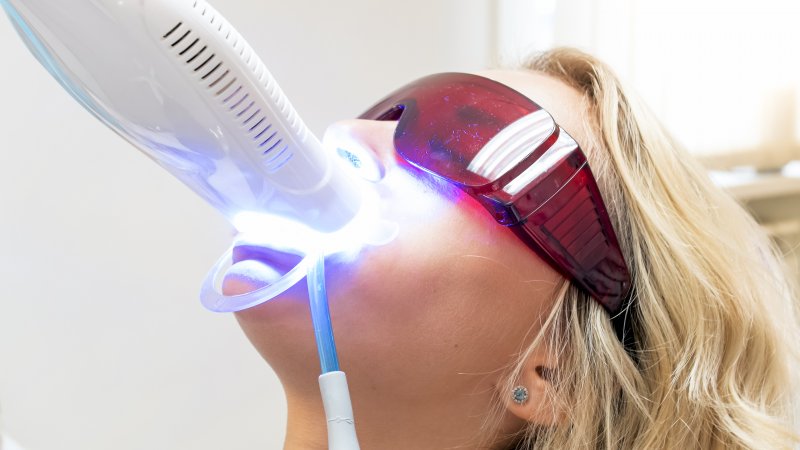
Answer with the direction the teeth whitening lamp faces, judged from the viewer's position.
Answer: facing to the right of the viewer
